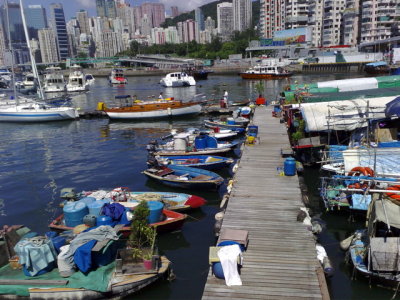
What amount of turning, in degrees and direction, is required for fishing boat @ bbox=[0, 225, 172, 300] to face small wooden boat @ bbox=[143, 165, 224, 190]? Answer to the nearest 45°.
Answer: approximately 45° to its left

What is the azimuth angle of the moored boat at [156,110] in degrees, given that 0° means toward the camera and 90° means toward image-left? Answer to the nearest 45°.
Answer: approximately 270°

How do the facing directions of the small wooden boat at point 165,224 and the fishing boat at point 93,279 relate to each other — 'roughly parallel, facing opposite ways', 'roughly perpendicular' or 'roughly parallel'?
roughly parallel

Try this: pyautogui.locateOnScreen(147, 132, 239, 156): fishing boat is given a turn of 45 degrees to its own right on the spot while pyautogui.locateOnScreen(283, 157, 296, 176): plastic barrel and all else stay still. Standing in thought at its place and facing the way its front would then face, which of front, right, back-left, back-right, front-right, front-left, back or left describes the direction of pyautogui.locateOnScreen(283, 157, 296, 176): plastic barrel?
front

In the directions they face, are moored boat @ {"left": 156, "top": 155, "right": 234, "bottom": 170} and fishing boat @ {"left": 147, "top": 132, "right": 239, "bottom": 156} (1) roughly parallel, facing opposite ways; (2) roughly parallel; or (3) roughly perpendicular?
roughly parallel

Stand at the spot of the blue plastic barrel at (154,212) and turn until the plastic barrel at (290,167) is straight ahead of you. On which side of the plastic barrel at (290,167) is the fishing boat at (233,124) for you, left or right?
left

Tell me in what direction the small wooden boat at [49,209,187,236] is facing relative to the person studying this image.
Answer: facing to the right of the viewer

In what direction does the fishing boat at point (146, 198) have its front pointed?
to the viewer's right

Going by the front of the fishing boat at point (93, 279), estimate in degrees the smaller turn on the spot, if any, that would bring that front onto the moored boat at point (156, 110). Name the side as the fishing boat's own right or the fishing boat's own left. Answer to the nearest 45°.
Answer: approximately 90° to the fishing boat's own left

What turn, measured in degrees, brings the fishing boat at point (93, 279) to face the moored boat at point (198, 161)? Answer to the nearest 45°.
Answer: approximately 45° to its left

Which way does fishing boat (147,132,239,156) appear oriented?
to the viewer's right

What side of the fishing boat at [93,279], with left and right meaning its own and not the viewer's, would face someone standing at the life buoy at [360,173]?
front

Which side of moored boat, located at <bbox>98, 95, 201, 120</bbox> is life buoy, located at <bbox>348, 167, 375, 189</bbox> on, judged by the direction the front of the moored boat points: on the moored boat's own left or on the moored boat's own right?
on the moored boat's own right
